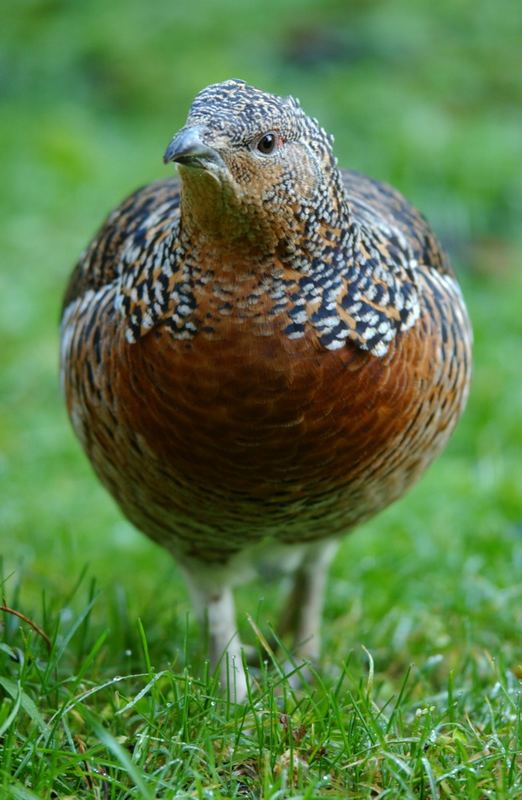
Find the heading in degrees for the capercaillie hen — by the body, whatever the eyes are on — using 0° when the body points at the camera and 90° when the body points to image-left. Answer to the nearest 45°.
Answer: approximately 0°
